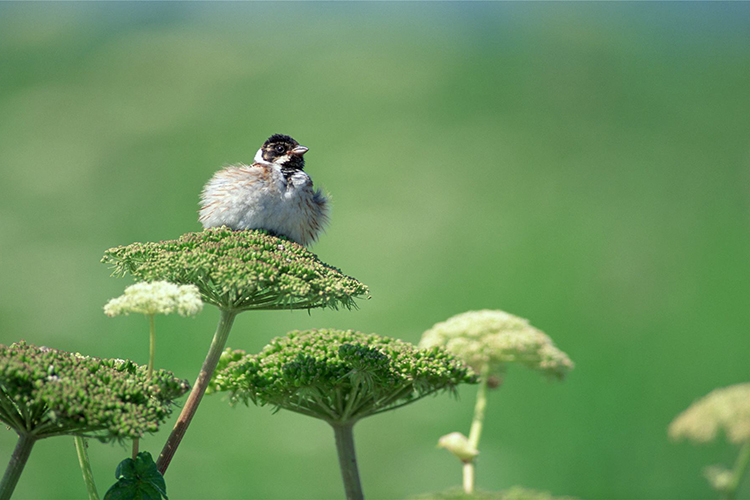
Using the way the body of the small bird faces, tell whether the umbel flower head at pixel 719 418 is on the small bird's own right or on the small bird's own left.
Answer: on the small bird's own left

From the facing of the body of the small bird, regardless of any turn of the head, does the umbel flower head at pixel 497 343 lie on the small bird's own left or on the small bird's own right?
on the small bird's own left

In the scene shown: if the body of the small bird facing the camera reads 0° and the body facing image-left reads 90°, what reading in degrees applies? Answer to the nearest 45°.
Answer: approximately 315°
